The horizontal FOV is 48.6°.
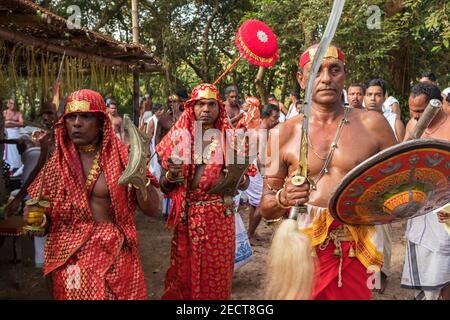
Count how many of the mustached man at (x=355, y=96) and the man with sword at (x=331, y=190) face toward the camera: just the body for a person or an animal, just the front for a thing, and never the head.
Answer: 2

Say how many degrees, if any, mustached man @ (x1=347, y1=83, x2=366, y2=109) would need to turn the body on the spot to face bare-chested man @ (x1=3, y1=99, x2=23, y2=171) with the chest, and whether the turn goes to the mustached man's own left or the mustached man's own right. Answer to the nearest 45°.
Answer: approximately 90° to the mustached man's own right

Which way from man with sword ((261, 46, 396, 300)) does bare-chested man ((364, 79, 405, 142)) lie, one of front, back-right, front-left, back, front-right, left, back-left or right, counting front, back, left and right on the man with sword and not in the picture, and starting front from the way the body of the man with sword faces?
back

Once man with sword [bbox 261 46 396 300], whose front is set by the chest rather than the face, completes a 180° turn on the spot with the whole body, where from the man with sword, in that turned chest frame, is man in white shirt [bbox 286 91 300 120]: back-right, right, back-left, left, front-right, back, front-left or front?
front

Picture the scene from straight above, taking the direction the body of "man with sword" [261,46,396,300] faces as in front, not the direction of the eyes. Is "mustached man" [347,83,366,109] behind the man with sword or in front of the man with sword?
behind

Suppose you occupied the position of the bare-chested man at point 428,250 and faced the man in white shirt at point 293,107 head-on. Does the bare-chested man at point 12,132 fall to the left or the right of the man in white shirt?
left

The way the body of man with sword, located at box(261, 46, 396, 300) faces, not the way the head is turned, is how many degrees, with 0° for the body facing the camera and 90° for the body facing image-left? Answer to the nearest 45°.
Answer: approximately 0°

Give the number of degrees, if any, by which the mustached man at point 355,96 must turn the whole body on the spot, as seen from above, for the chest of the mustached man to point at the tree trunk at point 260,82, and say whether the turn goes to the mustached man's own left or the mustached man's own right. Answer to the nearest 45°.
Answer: approximately 180°
